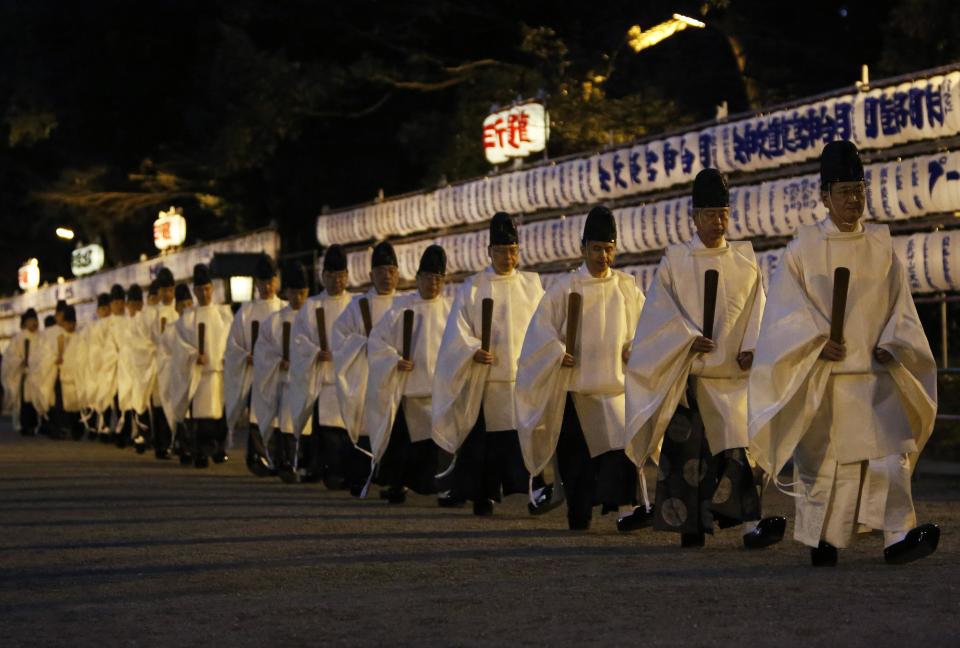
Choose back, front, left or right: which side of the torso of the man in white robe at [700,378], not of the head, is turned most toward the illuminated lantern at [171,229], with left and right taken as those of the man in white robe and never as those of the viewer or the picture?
back

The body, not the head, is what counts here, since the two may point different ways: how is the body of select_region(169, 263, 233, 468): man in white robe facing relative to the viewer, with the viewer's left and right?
facing the viewer

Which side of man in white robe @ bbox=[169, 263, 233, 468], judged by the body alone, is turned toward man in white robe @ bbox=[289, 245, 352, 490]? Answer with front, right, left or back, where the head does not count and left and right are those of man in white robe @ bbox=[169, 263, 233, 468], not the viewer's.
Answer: front

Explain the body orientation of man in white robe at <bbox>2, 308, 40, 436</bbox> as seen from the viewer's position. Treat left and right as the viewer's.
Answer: facing the viewer and to the right of the viewer

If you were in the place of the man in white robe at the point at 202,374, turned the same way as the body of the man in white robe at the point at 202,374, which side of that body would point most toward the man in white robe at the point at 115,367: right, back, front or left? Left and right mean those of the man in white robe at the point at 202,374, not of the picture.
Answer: back

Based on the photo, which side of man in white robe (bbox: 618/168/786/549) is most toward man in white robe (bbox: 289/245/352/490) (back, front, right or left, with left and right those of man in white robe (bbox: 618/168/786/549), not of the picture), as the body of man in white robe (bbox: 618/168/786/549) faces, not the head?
back

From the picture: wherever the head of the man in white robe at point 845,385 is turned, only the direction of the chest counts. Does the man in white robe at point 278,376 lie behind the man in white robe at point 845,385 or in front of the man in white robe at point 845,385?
behind

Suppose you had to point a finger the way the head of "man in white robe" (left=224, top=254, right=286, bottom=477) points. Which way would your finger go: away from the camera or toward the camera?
toward the camera

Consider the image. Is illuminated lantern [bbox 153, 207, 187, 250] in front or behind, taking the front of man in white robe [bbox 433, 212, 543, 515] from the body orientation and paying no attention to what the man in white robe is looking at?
behind

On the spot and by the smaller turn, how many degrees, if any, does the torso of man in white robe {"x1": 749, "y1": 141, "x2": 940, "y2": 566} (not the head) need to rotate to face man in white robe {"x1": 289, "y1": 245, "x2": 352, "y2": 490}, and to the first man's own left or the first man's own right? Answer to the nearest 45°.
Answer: approximately 180°

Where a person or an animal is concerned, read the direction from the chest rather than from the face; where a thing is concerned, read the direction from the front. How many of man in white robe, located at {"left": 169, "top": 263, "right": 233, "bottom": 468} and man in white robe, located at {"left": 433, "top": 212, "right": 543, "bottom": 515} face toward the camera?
2

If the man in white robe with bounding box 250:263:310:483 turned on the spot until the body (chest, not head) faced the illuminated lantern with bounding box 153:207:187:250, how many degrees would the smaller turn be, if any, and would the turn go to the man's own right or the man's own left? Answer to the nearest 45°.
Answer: approximately 135° to the man's own left

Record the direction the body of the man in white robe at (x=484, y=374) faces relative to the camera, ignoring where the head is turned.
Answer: toward the camera

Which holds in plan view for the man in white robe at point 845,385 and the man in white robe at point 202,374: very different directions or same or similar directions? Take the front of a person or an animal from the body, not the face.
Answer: same or similar directions

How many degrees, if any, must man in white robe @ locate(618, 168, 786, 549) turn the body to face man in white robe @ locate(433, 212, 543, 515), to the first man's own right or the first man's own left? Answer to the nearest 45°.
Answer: approximately 180°

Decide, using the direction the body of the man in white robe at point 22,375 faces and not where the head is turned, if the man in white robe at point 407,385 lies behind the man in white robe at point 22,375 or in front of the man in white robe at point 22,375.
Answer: in front

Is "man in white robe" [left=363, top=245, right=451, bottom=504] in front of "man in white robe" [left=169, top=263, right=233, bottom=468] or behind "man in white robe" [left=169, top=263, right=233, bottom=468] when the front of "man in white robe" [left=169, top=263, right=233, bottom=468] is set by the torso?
in front
